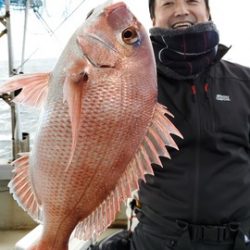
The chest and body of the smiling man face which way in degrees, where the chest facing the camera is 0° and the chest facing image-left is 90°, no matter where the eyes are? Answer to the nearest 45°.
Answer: approximately 0°
